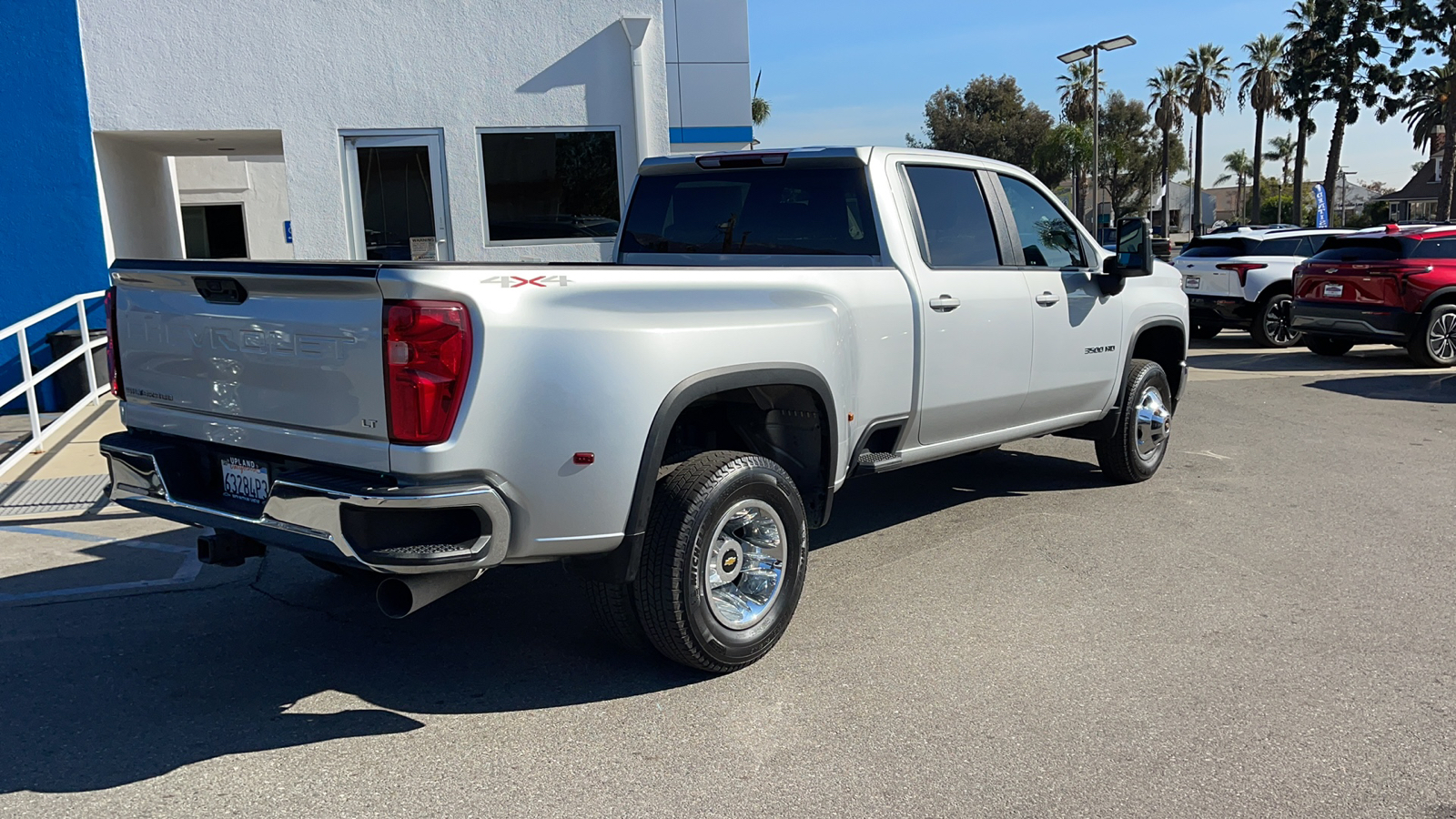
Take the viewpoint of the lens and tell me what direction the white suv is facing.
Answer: facing away from the viewer and to the right of the viewer

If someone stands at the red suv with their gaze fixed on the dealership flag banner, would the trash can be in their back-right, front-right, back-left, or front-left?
back-left

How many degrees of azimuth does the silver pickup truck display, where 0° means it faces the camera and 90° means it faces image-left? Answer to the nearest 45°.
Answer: approximately 225°

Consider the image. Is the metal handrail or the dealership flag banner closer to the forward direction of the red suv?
the dealership flag banner

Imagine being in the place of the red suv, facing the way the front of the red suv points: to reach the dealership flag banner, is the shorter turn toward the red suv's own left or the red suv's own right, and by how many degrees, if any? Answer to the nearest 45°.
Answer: approximately 45° to the red suv's own left

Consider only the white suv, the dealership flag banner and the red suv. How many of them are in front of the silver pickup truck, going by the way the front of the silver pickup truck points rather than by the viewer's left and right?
3

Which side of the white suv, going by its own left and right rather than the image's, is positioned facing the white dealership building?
back

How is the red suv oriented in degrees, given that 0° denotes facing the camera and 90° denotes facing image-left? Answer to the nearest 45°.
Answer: approximately 225°

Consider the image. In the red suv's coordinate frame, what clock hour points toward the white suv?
The white suv is roughly at 9 o'clock from the red suv.
